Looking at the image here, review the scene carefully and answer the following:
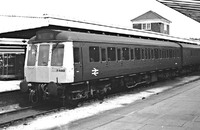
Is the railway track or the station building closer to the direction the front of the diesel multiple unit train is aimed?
the railway track

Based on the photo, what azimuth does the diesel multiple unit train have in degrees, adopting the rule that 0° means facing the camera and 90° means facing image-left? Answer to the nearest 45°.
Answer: approximately 45°

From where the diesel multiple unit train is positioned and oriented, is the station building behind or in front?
behind

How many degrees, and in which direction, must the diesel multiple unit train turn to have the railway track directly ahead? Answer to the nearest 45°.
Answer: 0° — it already faces it
